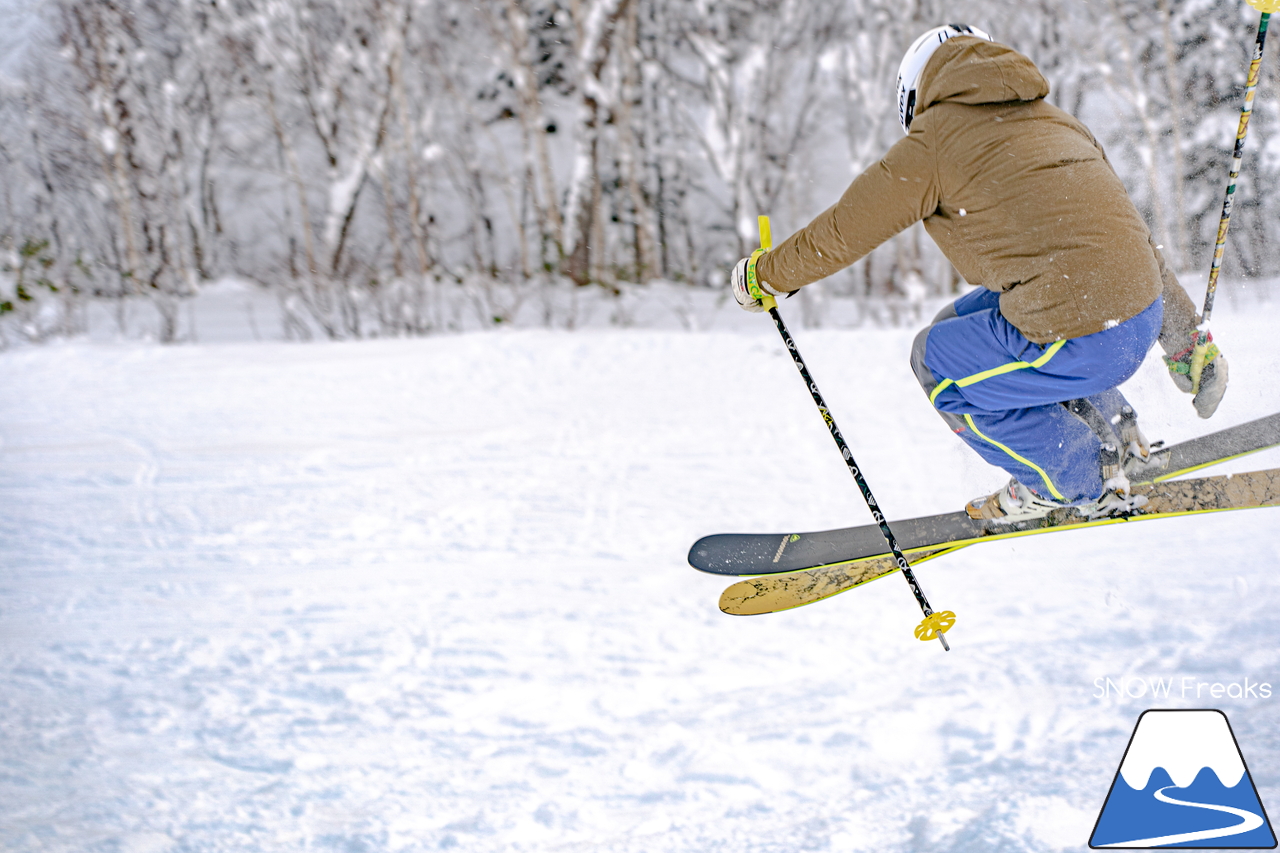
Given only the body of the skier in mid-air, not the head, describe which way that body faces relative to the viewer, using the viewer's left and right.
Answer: facing away from the viewer and to the left of the viewer

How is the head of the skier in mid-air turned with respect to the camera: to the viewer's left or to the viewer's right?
to the viewer's left

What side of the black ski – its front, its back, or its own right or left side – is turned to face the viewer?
left
